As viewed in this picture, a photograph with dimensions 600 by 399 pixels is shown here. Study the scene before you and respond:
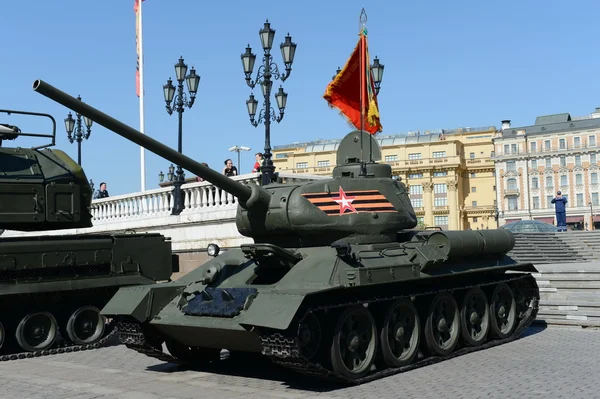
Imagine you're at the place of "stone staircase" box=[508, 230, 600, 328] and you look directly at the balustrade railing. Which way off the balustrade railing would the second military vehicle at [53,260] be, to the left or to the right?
left

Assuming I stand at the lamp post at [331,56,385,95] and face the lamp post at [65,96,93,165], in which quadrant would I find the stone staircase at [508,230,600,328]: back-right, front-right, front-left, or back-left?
back-left

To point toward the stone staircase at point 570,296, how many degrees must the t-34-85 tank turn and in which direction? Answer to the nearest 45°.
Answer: approximately 180°

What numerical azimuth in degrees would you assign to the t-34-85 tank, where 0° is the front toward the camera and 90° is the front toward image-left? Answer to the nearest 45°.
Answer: approximately 45°

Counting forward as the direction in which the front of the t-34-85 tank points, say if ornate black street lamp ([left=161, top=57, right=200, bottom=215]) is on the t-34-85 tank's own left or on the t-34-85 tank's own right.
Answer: on the t-34-85 tank's own right

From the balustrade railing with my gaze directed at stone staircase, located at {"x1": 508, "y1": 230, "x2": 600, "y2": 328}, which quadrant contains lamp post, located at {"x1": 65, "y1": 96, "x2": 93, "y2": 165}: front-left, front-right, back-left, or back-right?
back-left

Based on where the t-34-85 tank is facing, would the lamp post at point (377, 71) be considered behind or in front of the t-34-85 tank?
behind

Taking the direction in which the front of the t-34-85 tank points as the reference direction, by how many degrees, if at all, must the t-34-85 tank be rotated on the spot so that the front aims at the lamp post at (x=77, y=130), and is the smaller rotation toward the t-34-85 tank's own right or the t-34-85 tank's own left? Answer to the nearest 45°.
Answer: approximately 90° to the t-34-85 tank's own right

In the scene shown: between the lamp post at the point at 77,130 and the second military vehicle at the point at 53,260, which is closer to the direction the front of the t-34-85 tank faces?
the second military vehicle

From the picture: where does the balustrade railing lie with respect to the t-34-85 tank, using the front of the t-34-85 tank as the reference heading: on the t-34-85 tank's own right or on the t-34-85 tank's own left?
on the t-34-85 tank's own right
